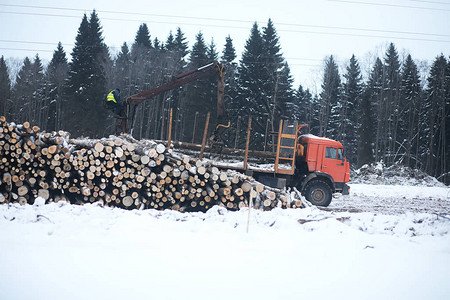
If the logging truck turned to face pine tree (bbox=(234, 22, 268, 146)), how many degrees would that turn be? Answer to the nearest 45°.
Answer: approximately 90° to its left

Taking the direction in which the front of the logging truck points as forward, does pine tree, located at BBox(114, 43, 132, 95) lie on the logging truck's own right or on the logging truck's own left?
on the logging truck's own left

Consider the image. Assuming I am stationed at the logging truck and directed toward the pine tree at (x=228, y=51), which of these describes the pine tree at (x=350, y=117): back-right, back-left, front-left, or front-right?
front-right

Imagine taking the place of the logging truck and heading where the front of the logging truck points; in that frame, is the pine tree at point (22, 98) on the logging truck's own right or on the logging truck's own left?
on the logging truck's own left

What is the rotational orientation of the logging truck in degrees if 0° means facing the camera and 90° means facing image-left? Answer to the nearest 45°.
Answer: approximately 270°

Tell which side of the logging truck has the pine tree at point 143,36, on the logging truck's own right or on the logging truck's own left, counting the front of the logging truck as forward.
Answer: on the logging truck's own left
